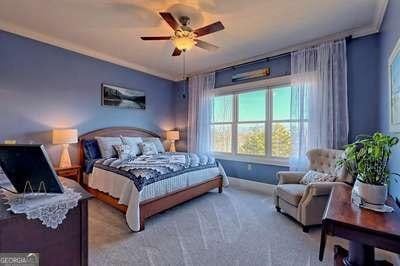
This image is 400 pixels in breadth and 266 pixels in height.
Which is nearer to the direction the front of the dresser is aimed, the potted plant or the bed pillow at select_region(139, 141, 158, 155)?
the potted plant

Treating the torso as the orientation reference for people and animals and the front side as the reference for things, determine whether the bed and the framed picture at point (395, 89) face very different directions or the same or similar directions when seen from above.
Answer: very different directions

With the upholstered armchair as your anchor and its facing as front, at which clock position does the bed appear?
The bed is roughly at 1 o'clock from the upholstered armchair.

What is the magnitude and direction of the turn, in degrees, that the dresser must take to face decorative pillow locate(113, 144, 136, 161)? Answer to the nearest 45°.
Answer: approximately 90° to its left

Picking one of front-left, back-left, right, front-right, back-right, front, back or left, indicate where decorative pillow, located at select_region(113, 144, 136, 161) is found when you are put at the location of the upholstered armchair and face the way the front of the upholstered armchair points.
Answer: front-right

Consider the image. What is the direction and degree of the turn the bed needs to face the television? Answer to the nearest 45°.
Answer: approximately 45° to its right

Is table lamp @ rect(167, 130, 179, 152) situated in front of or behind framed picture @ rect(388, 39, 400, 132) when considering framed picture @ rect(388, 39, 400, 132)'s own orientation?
in front

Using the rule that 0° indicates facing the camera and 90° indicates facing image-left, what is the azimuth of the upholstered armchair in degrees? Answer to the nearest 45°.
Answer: approximately 45°

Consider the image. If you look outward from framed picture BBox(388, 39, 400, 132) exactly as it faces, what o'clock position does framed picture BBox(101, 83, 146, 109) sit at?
framed picture BBox(101, 83, 146, 109) is roughly at 12 o'clock from framed picture BBox(388, 39, 400, 132).

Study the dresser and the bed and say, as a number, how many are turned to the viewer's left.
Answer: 0

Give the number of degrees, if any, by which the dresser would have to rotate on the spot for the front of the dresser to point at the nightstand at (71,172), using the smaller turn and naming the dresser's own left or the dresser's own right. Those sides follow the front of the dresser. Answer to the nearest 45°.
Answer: approximately 135° to the dresser's own left

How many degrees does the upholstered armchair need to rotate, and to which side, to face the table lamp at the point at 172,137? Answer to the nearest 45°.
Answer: approximately 90° to its right

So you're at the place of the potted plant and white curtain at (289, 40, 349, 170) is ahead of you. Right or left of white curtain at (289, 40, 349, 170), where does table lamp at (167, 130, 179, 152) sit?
left
